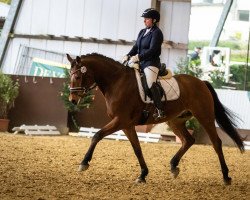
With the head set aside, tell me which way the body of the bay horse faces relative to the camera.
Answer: to the viewer's left

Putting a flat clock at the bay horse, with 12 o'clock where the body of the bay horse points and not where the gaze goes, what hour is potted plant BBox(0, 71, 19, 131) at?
The potted plant is roughly at 2 o'clock from the bay horse.
